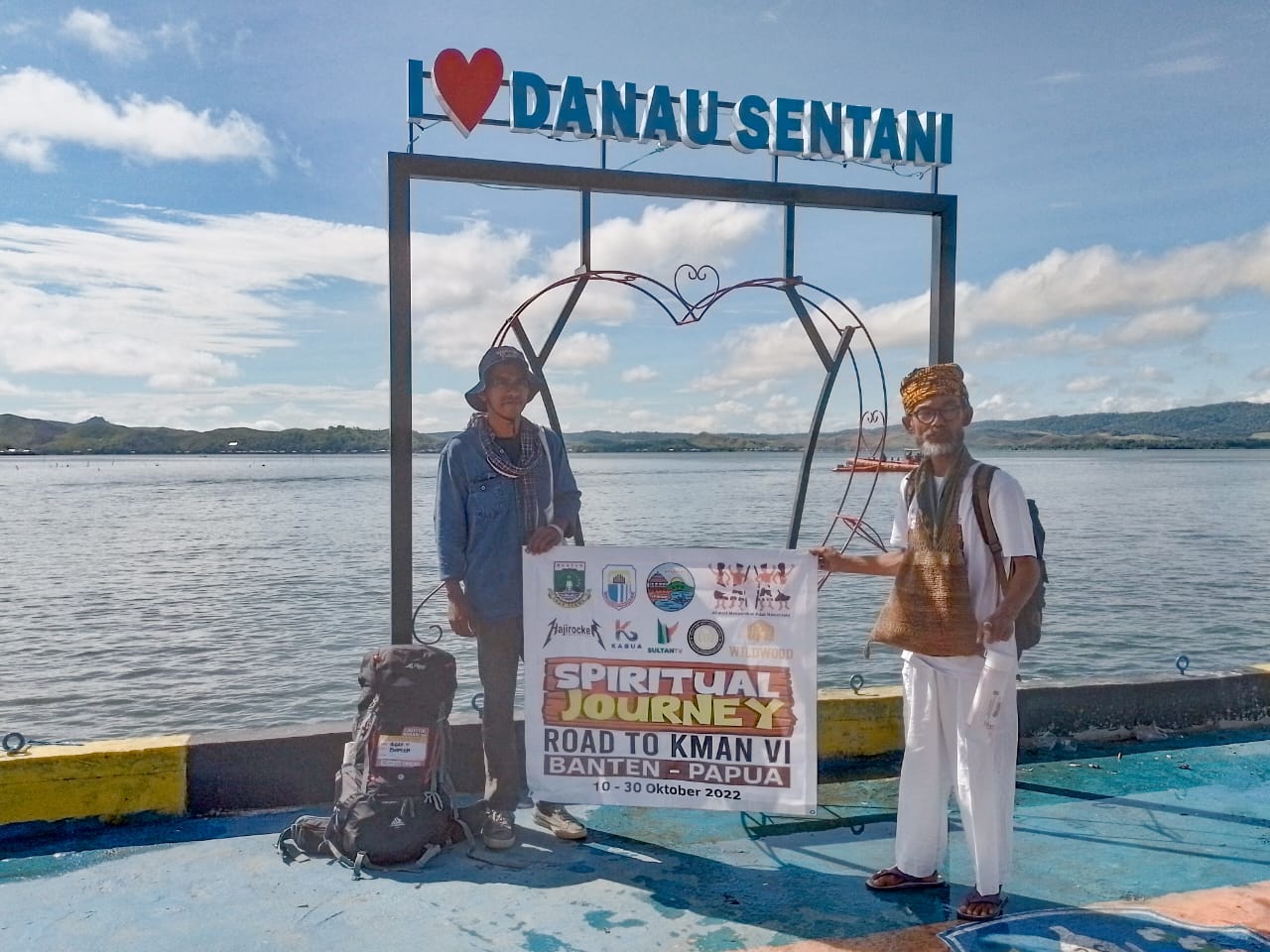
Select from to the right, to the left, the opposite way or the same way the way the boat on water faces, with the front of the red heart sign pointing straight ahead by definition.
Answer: to the right

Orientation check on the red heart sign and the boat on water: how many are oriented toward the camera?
1

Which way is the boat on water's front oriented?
to the viewer's left

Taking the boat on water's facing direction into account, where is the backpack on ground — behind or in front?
in front

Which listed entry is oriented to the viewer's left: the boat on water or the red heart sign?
the boat on water

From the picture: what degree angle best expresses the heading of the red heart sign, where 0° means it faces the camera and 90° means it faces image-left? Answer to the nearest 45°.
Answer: approximately 0°
